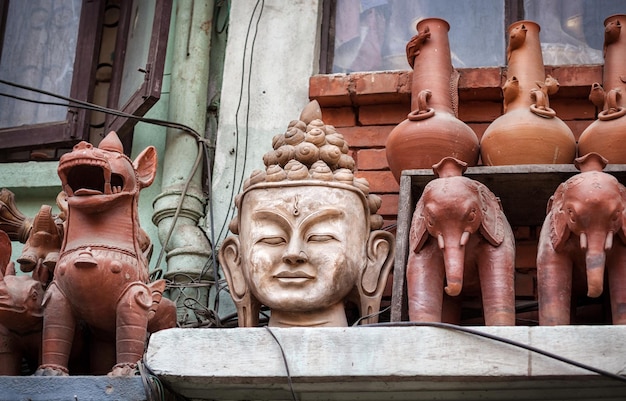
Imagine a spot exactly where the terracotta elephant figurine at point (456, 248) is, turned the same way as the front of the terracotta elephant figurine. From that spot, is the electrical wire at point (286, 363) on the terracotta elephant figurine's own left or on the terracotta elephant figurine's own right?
on the terracotta elephant figurine's own right

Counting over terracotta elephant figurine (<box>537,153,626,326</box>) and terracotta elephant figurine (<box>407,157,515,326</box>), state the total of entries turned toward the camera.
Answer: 2

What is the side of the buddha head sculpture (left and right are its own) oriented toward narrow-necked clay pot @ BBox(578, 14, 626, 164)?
left

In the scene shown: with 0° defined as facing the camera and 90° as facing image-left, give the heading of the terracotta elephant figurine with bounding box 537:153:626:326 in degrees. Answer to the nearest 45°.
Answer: approximately 0°

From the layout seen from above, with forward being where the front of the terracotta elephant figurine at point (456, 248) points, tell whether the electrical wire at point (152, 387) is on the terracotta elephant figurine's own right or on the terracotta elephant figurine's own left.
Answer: on the terracotta elephant figurine's own right
